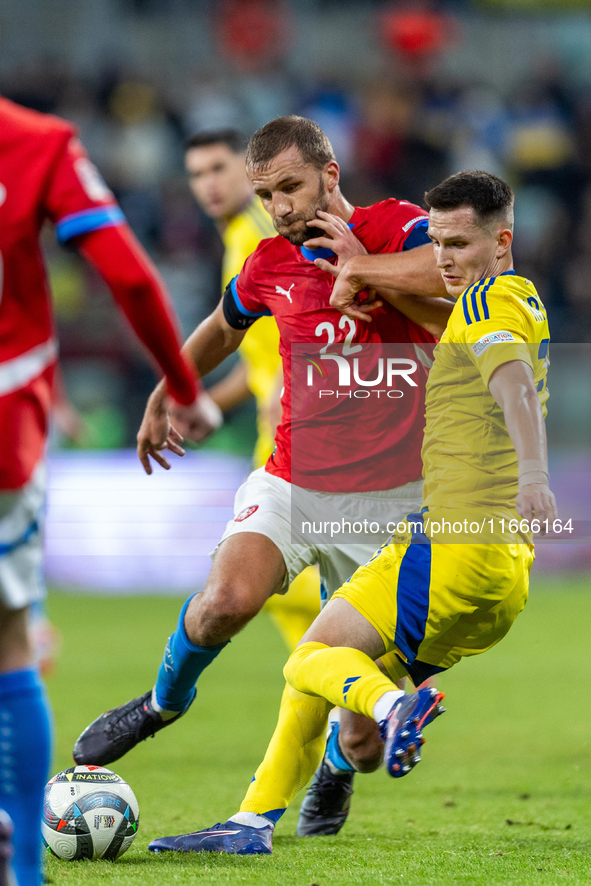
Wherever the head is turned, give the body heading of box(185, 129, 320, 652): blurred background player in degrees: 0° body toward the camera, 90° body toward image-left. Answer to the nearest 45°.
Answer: approximately 45°

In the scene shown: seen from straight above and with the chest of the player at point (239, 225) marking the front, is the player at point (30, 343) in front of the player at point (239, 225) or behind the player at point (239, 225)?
in front

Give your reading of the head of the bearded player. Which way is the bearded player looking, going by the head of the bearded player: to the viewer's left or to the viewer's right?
to the viewer's left

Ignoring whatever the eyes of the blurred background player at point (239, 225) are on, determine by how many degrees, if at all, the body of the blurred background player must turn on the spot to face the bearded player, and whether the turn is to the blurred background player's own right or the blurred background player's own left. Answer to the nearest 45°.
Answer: approximately 45° to the blurred background player's own left

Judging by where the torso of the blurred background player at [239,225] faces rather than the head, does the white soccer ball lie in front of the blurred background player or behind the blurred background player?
in front
